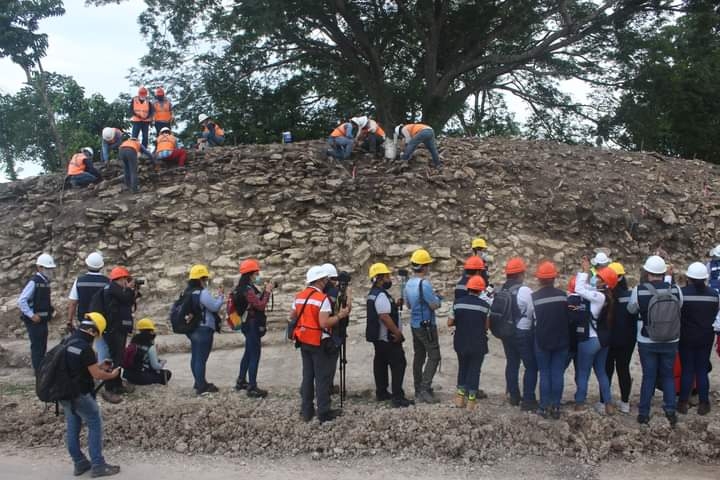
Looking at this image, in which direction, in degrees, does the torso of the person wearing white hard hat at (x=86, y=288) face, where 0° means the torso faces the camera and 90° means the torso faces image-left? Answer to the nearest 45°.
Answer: approximately 180°

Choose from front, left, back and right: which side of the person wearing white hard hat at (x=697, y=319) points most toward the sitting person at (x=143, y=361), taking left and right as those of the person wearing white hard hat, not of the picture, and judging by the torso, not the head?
left

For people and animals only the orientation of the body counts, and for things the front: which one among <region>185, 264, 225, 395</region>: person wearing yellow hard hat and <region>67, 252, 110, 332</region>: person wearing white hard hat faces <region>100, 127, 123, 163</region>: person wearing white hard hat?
<region>67, 252, 110, 332</region>: person wearing white hard hat

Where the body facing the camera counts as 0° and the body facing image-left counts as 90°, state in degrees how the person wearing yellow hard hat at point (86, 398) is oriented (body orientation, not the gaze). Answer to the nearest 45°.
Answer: approximately 270°

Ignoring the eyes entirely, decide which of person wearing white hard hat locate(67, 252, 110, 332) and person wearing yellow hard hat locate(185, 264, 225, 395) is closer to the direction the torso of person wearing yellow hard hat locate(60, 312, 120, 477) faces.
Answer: the person wearing yellow hard hat

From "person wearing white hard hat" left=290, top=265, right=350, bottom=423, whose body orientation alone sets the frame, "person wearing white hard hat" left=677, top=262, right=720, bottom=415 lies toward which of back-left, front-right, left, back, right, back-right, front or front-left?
front-right

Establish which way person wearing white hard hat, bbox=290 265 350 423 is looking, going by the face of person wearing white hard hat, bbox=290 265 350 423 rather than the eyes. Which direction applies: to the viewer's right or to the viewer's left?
to the viewer's right

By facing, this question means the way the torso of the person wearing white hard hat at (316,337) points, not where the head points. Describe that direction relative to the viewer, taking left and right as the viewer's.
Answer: facing away from the viewer and to the right of the viewer

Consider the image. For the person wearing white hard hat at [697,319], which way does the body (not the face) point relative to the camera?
away from the camera

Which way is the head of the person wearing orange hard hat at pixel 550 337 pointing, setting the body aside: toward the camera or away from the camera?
away from the camera
